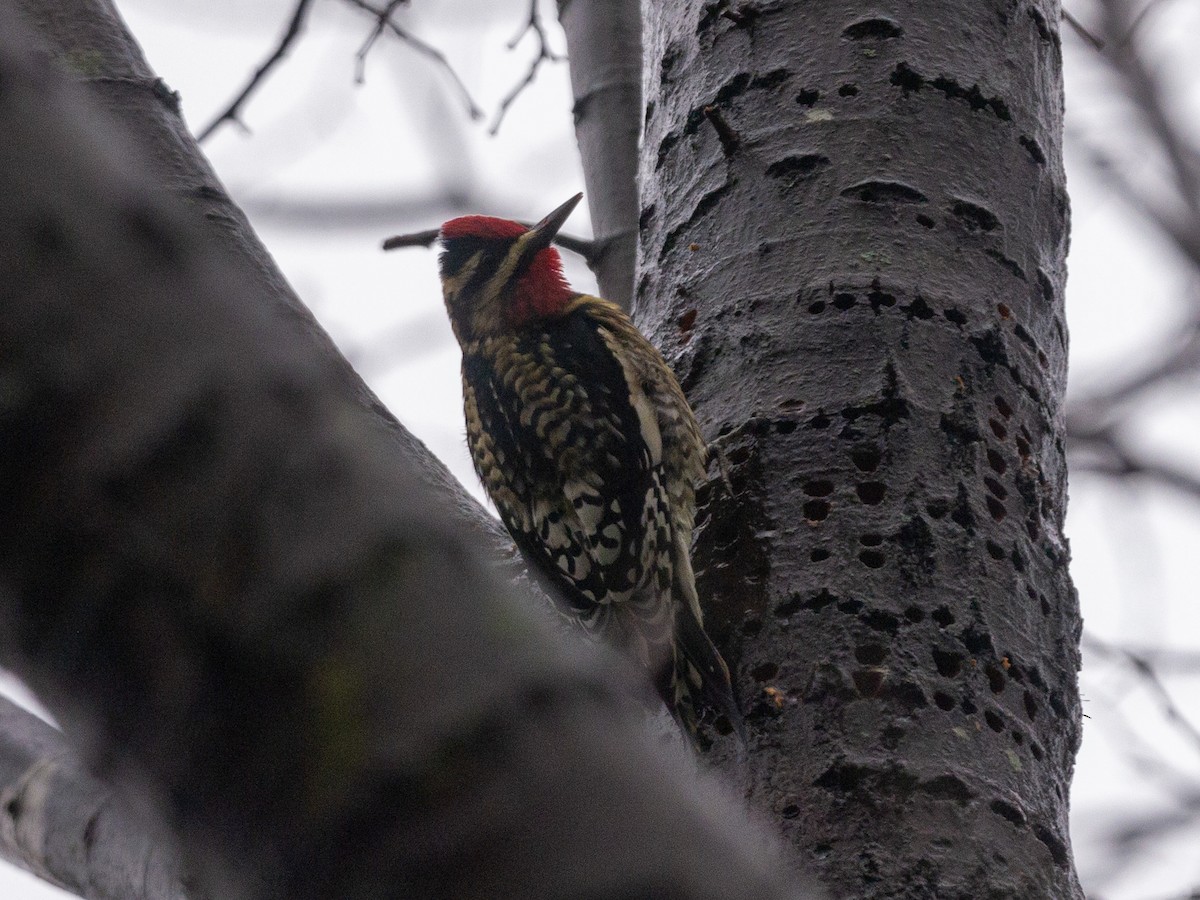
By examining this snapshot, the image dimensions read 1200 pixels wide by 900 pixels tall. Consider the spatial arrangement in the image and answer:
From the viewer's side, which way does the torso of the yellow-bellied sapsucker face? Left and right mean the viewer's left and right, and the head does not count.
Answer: facing away from the viewer and to the right of the viewer

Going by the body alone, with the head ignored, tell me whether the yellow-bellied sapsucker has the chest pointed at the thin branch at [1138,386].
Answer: yes
